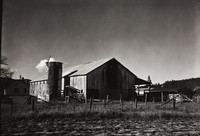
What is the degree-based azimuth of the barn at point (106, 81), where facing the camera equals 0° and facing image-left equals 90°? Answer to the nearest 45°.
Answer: approximately 315°

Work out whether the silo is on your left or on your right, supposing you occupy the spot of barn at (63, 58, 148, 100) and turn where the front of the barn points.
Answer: on your right
